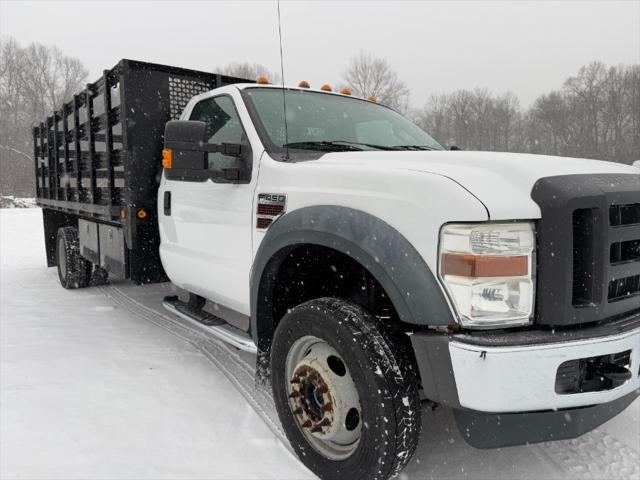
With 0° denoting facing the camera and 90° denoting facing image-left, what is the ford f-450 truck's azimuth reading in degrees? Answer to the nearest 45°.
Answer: approximately 315°
